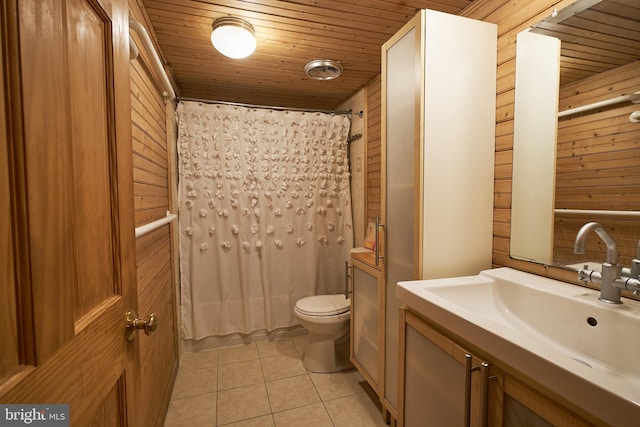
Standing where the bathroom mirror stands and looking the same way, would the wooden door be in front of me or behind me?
in front

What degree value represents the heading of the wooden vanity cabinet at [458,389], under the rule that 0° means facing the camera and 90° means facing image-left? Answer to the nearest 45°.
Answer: approximately 45°

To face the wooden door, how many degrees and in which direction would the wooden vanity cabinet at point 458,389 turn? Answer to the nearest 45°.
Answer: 0° — it already faces it

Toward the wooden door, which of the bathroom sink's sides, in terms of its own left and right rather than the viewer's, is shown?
front

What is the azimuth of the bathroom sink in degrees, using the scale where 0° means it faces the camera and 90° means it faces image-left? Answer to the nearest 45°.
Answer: approximately 45°

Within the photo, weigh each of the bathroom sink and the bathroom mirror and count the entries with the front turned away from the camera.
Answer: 0

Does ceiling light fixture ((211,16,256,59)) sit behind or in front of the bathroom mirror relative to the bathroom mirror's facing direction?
in front

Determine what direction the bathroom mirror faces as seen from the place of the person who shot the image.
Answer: facing the viewer and to the left of the viewer

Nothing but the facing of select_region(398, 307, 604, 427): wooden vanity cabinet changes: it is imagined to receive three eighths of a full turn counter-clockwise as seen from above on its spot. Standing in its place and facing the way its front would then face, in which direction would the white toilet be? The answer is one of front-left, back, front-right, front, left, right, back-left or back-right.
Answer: back-left

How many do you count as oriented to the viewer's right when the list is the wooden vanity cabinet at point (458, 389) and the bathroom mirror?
0

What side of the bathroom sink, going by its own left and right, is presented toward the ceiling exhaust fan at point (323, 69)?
right

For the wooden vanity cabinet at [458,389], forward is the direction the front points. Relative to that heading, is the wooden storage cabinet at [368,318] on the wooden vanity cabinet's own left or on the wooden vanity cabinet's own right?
on the wooden vanity cabinet's own right
